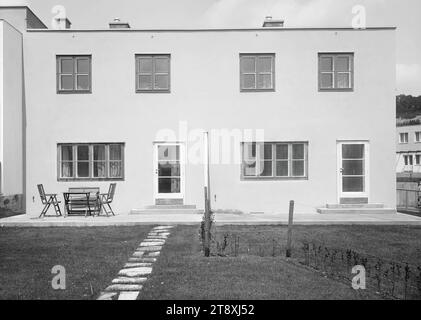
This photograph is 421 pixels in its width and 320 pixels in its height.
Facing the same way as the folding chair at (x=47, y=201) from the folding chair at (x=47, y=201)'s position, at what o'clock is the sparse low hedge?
The sparse low hedge is roughly at 2 o'clock from the folding chair.

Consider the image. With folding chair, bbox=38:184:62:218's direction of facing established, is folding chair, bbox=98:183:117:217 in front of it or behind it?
in front

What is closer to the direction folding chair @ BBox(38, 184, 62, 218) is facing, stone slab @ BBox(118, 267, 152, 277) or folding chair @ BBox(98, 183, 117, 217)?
the folding chair

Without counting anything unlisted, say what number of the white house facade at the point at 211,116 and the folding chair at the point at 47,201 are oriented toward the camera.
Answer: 1

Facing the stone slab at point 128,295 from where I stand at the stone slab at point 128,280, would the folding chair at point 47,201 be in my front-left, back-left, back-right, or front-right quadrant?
back-right

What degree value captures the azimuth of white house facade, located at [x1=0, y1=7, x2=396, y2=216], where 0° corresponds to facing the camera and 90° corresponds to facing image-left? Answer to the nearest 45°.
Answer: approximately 0°

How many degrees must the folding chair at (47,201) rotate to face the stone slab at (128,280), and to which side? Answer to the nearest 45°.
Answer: approximately 90° to its right

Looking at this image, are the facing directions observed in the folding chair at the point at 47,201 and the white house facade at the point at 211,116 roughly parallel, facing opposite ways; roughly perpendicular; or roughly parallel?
roughly perpendicular

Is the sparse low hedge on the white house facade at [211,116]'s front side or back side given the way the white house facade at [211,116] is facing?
on the front side

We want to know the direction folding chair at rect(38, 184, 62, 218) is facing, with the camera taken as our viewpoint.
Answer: facing to the right of the viewer
